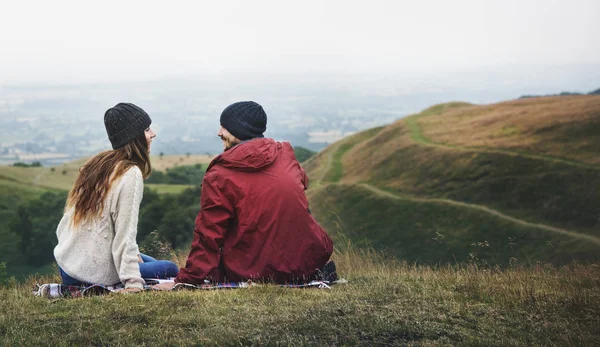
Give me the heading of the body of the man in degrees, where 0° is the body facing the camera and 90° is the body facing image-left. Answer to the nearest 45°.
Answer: approximately 180°

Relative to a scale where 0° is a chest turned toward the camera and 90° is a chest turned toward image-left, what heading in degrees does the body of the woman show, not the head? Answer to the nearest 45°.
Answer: approximately 225°

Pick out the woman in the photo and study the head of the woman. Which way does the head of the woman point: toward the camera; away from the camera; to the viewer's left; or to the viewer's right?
to the viewer's right

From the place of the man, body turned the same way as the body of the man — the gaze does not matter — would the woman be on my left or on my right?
on my left

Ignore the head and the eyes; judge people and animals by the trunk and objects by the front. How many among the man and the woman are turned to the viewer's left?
0

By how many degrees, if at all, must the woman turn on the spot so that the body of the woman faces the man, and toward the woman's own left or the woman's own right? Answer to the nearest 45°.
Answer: approximately 45° to the woman's own right

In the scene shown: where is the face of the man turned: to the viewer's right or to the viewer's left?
to the viewer's left
